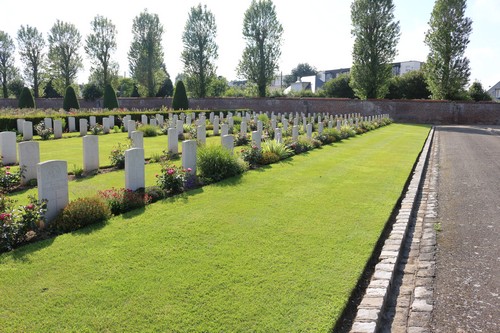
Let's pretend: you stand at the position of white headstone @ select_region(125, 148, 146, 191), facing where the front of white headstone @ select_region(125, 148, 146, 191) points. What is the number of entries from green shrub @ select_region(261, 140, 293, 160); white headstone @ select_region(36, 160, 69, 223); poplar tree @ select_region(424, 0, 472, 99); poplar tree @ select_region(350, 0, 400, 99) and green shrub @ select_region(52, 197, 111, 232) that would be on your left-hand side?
3

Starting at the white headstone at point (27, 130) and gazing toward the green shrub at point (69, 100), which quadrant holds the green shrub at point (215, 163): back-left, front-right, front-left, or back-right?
back-right

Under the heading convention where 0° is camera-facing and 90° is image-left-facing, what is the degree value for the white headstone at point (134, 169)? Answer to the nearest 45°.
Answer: approximately 315°

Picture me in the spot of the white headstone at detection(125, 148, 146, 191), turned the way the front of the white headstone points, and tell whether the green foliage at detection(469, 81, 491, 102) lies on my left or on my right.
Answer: on my left

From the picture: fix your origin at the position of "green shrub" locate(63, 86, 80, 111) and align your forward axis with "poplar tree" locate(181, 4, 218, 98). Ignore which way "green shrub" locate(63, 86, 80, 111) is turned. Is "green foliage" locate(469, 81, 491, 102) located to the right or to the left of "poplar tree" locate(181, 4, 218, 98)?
right

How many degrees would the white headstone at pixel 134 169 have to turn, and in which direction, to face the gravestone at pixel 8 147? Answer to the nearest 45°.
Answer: approximately 180°

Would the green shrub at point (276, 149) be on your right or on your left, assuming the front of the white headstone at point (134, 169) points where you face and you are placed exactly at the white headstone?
on your left

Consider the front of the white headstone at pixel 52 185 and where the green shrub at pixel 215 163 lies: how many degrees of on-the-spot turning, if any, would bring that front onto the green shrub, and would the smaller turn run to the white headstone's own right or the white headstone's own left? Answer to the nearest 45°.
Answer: approximately 90° to the white headstone's own left

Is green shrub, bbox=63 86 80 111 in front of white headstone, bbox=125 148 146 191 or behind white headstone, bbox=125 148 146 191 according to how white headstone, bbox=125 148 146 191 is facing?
behind

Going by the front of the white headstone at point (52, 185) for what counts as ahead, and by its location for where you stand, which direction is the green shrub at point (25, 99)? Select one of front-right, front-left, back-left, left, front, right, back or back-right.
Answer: back-left
